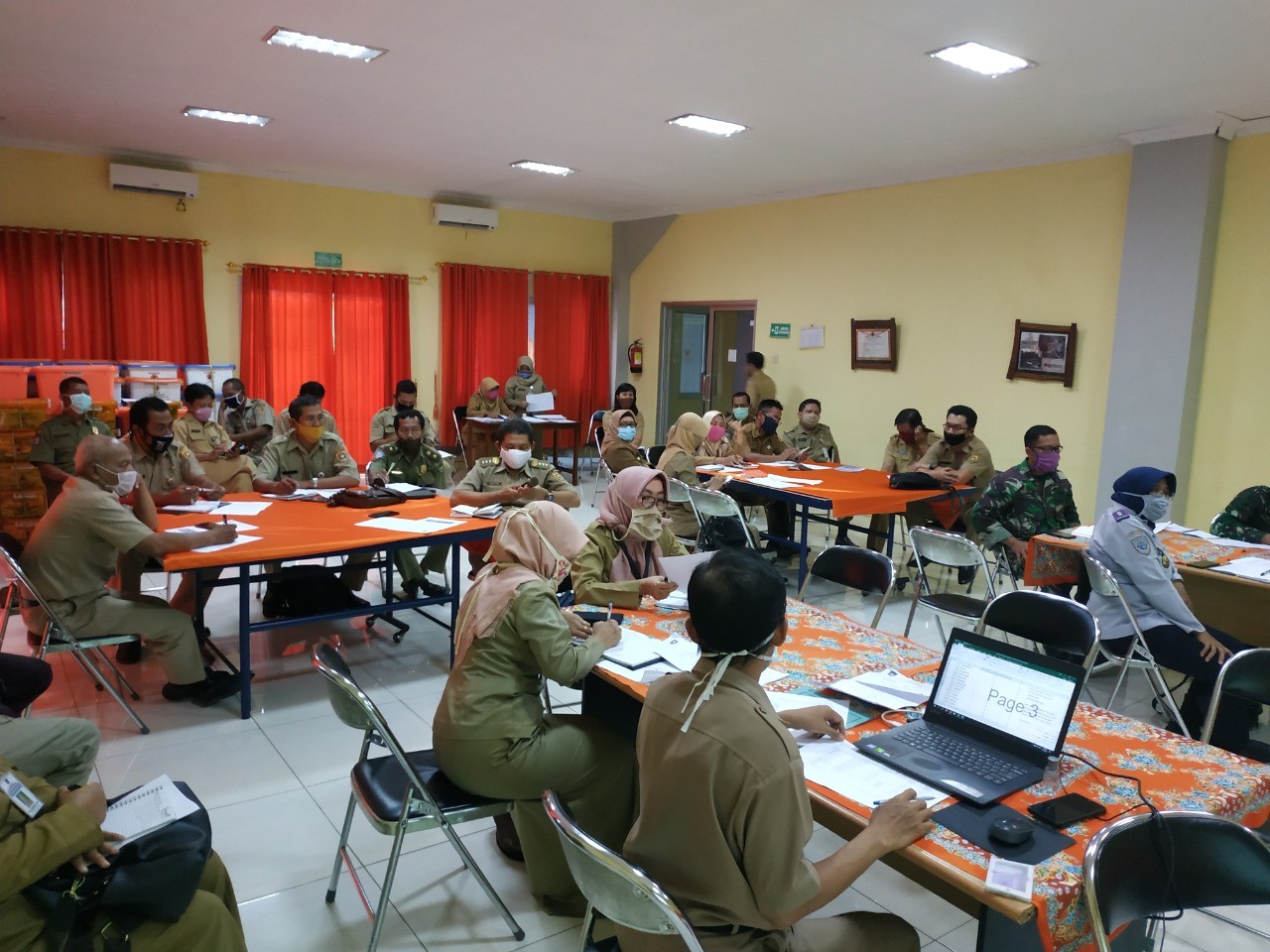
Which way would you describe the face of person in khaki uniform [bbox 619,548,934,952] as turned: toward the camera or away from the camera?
away from the camera

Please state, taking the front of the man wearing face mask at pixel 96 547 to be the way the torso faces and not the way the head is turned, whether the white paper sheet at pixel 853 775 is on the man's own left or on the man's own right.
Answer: on the man's own right

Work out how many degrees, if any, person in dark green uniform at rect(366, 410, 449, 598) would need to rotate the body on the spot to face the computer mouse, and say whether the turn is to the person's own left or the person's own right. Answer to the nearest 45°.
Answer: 0° — they already face it

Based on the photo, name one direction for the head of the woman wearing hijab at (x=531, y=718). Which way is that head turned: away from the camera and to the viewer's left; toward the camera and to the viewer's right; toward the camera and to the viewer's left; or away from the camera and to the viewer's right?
away from the camera and to the viewer's right

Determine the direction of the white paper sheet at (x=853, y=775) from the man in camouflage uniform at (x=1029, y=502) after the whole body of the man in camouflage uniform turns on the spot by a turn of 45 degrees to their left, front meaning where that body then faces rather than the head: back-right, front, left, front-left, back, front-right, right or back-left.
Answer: right

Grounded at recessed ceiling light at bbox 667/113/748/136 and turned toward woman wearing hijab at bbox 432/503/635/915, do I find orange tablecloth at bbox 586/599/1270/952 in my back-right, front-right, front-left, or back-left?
front-left

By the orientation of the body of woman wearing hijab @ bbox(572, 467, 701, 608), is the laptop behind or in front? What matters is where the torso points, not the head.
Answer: in front

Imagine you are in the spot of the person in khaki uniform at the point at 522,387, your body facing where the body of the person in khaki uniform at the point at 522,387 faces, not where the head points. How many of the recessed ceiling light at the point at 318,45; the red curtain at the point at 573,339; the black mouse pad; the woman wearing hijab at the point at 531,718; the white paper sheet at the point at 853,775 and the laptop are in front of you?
5

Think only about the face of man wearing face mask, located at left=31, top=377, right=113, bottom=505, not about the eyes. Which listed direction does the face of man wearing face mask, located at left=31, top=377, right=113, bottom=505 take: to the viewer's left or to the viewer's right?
to the viewer's right

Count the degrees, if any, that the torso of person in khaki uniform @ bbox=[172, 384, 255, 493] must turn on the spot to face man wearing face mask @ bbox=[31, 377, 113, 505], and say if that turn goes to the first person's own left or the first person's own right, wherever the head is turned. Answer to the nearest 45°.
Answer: approximately 135° to the first person's own right

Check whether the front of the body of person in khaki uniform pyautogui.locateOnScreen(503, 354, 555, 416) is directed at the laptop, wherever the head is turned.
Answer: yes

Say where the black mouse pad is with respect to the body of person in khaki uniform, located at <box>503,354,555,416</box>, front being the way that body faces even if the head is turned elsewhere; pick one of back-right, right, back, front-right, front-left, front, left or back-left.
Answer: front

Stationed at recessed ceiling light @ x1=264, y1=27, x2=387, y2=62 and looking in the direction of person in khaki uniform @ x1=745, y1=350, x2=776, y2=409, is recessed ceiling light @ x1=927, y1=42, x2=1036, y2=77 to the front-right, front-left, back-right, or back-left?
front-right

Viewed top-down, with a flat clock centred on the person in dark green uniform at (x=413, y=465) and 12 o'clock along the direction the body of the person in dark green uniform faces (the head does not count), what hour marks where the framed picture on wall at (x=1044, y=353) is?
The framed picture on wall is roughly at 9 o'clock from the person in dark green uniform.
